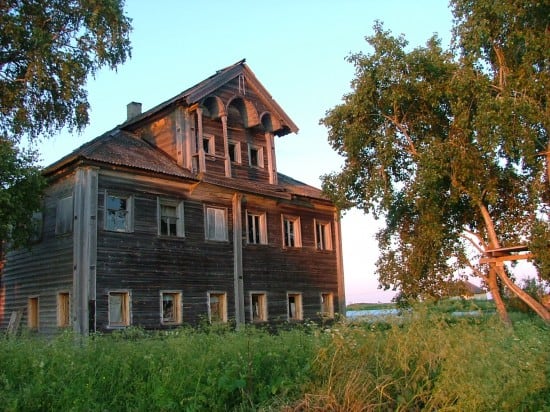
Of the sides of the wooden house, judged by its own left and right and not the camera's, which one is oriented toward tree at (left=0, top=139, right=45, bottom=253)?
right

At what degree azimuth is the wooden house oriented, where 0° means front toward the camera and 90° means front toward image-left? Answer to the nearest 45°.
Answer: approximately 315°

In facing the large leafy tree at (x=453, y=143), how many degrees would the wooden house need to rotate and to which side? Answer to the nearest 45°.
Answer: approximately 45° to its left
